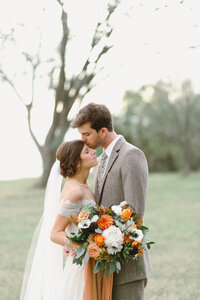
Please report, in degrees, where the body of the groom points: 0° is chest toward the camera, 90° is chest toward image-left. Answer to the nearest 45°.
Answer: approximately 45°

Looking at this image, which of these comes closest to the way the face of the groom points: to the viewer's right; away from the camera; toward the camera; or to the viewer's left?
to the viewer's left

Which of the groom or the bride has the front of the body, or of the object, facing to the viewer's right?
the bride

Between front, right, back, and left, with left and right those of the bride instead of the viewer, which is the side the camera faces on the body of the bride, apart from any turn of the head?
right

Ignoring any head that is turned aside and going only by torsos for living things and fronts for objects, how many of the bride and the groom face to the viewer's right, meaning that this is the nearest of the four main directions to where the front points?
1

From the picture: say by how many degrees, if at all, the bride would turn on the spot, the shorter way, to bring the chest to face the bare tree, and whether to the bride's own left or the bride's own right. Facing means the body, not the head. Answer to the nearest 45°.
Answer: approximately 90° to the bride's own left

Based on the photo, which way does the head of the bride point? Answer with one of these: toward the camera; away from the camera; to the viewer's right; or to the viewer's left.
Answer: to the viewer's right

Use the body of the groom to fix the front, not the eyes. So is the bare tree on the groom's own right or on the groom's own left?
on the groom's own right
